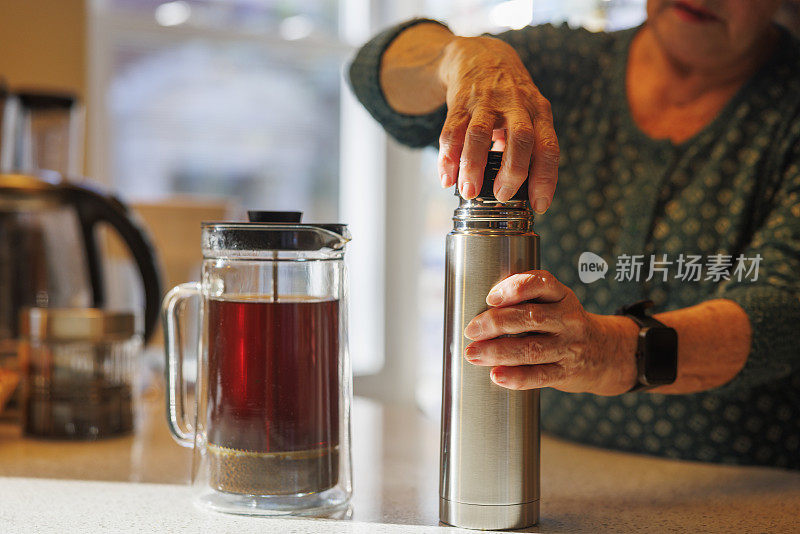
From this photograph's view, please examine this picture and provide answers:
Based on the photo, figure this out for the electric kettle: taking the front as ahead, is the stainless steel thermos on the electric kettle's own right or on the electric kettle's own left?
on the electric kettle's own left

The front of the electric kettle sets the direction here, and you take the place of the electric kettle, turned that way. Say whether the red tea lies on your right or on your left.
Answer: on your left

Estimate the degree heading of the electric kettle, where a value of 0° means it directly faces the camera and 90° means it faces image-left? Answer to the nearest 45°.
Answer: approximately 90°
